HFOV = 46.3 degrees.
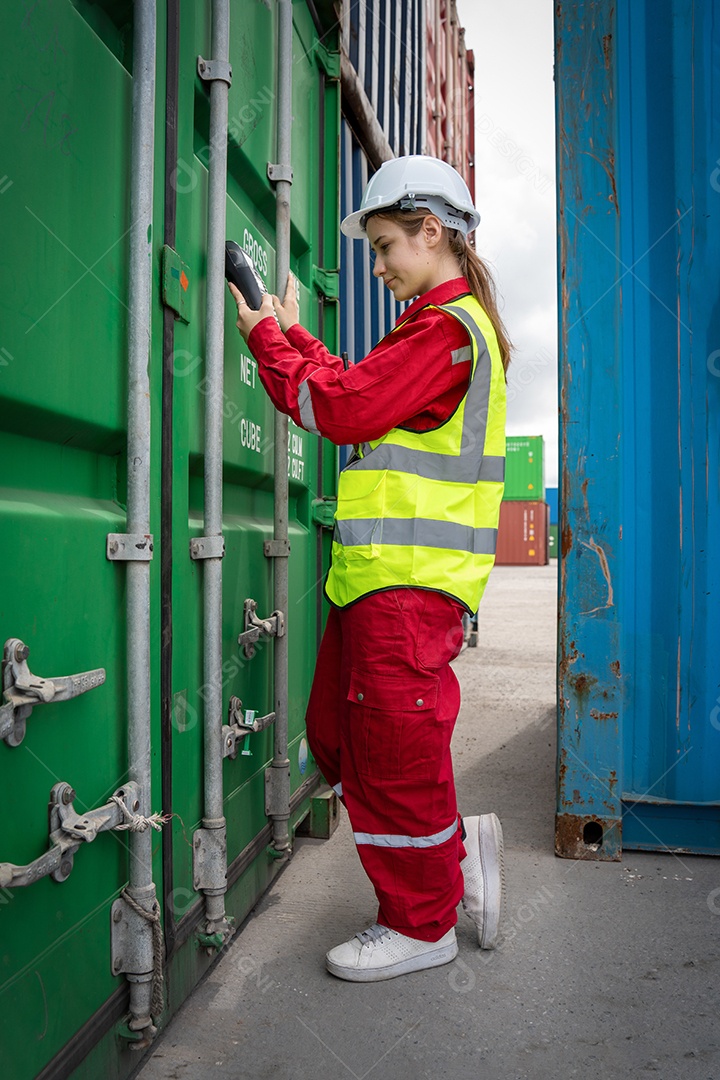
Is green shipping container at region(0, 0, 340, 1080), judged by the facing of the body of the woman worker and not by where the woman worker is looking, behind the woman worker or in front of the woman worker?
in front

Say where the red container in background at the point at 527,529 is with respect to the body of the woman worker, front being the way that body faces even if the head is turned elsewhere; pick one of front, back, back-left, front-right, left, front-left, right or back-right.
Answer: right

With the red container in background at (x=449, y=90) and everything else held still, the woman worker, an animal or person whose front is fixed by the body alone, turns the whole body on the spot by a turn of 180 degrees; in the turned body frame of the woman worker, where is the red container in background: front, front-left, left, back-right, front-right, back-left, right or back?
left

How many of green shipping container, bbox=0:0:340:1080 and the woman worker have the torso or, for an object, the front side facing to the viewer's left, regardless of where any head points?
1

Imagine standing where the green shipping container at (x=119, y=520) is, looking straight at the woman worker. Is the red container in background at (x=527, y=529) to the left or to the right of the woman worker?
left

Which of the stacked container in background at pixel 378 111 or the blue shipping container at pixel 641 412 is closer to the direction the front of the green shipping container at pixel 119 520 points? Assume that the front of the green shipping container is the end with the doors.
the blue shipping container

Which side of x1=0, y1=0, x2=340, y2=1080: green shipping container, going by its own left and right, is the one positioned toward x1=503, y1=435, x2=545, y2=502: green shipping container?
left

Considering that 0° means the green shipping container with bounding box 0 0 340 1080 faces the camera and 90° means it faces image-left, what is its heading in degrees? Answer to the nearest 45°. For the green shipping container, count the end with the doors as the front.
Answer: approximately 315°

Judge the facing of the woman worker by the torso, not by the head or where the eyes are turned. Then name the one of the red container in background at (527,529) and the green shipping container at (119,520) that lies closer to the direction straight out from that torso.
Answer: the green shipping container

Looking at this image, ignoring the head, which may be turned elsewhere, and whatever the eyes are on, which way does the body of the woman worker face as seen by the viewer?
to the viewer's left

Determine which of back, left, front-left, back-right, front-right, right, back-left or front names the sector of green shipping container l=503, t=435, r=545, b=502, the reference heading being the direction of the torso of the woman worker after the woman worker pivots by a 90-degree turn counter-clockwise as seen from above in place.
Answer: back

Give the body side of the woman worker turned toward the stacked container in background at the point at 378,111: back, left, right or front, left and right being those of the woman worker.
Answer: right

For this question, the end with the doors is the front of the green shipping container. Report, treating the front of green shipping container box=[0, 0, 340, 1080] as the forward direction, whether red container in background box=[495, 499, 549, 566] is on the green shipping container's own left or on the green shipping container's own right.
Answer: on the green shipping container's own left

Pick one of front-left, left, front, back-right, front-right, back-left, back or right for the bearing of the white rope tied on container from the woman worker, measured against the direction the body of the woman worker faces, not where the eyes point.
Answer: front-left
